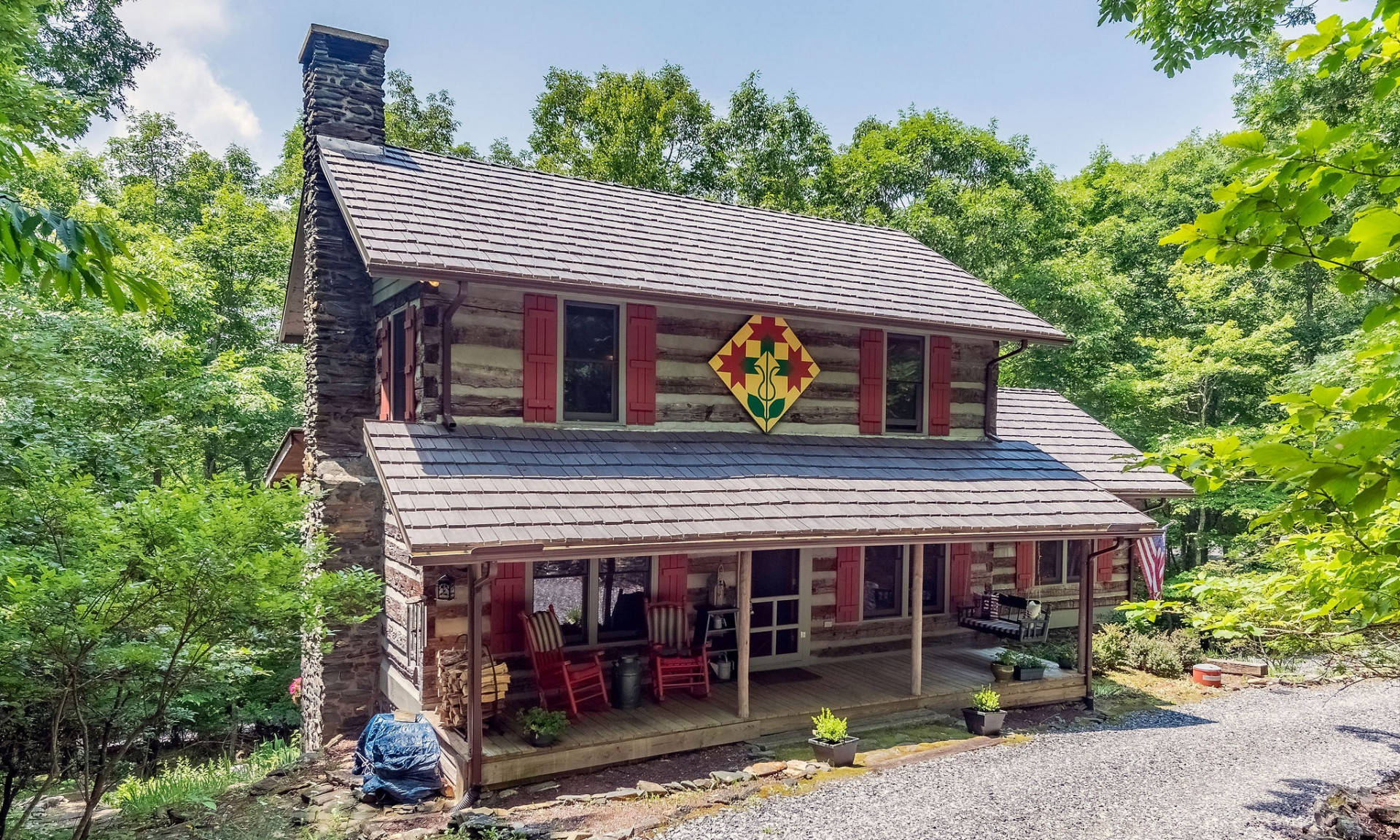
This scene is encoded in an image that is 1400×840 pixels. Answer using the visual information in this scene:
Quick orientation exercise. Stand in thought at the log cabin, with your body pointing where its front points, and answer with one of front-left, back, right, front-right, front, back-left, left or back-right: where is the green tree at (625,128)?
back-left

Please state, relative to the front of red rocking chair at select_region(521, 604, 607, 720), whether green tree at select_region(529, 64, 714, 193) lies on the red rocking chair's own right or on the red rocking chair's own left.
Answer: on the red rocking chair's own left

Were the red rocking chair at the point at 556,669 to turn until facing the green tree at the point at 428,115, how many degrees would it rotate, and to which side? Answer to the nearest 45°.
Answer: approximately 135° to its left

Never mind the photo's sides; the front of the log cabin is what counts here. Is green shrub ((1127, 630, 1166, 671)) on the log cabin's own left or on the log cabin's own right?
on the log cabin's own left

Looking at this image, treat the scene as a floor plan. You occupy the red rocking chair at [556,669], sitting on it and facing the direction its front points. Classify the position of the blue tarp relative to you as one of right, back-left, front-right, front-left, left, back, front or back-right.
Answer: right

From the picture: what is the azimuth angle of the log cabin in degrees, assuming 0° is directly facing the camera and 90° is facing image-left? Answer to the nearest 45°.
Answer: approximately 315°

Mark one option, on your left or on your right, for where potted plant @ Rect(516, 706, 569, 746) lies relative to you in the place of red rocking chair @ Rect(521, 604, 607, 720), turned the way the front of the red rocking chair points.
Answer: on your right

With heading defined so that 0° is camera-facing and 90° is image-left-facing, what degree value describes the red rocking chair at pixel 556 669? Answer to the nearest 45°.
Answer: approximately 315°

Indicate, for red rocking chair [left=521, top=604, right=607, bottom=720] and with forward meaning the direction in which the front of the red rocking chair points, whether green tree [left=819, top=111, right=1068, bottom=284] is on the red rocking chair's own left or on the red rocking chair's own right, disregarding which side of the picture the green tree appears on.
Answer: on the red rocking chair's own left

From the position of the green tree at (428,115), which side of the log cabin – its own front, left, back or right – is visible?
back

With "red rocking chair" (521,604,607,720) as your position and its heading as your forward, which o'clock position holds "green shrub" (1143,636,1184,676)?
The green shrub is roughly at 10 o'clock from the red rocking chair.

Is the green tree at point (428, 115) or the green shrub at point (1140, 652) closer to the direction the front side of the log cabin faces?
the green shrub
